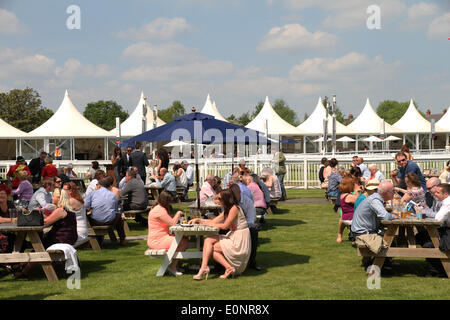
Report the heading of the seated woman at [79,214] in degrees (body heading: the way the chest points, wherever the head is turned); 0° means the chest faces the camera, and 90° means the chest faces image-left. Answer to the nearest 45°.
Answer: approximately 90°

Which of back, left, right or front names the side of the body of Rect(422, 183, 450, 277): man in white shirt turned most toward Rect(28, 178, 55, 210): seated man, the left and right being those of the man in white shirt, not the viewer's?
front

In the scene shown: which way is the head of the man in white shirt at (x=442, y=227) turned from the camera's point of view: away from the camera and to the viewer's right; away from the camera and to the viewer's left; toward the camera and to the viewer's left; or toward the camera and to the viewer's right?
toward the camera and to the viewer's left

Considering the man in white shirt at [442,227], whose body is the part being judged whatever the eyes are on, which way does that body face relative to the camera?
to the viewer's left

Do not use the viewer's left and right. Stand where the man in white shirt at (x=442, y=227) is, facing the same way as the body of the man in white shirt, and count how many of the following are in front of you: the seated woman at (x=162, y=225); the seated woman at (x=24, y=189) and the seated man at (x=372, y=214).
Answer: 3

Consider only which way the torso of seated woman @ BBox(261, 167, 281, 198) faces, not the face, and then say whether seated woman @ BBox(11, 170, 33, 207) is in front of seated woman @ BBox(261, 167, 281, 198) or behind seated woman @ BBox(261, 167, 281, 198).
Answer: in front

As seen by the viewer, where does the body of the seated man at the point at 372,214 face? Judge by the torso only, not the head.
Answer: to the viewer's right

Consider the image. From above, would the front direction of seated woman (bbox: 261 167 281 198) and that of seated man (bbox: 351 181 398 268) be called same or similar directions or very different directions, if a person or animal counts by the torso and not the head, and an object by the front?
very different directions

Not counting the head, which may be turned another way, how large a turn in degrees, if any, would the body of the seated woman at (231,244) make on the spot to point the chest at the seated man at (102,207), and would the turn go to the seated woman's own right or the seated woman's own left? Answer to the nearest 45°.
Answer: approximately 45° to the seated woman's own right

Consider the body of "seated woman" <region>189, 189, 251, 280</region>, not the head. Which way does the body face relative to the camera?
to the viewer's left
